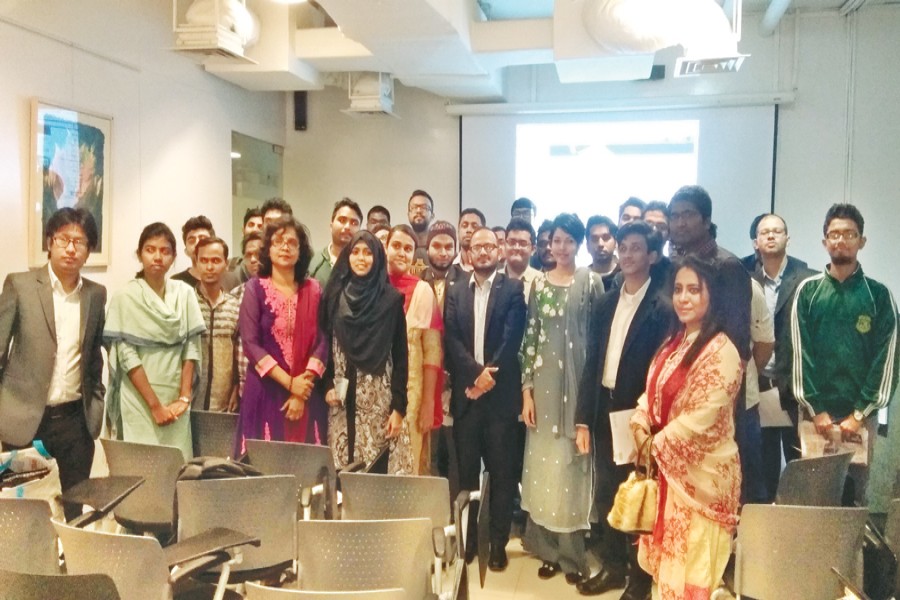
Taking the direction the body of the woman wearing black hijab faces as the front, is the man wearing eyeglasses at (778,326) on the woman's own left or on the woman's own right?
on the woman's own left

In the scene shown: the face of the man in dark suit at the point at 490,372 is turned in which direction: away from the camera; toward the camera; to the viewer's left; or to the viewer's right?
toward the camera

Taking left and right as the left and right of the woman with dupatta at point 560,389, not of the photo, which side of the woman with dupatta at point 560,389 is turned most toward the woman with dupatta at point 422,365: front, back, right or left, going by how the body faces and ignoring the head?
right

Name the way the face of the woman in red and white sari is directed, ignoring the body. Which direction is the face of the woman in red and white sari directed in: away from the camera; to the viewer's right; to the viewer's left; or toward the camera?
toward the camera

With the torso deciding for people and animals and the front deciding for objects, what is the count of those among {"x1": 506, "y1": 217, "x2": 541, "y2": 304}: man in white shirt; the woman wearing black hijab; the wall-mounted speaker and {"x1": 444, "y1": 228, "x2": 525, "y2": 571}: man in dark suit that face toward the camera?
4

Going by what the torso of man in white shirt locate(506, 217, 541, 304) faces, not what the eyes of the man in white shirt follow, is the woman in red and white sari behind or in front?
in front

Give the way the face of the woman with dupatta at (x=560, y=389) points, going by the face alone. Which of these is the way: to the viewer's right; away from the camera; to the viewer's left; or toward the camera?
toward the camera

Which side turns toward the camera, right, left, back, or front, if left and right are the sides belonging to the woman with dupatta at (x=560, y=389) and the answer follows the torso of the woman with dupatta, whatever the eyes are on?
front

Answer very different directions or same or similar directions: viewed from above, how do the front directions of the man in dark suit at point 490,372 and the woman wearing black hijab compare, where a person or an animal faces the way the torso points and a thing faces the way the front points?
same or similar directions

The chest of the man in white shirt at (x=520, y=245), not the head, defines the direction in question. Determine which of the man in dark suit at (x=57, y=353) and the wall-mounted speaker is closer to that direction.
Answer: the man in dark suit

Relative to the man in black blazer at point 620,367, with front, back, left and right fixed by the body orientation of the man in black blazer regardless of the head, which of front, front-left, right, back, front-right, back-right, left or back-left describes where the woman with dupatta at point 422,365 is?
front-right

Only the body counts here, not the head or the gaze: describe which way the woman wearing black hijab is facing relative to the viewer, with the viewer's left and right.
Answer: facing the viewer

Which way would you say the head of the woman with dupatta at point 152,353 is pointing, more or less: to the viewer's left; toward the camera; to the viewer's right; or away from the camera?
toward the camera

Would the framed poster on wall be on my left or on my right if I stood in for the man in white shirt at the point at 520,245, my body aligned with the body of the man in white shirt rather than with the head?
on my right

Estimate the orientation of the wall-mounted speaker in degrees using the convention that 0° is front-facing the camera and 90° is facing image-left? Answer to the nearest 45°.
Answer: approximately 0°

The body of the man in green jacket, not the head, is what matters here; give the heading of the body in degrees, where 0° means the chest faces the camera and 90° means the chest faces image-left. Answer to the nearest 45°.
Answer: approximately 0°

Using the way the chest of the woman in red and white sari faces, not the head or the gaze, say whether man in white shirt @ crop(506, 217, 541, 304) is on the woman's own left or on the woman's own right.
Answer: on the woman's own right

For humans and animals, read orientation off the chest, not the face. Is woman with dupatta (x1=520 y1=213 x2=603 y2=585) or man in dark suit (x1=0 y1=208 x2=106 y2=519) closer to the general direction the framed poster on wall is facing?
the woman with dupatta
